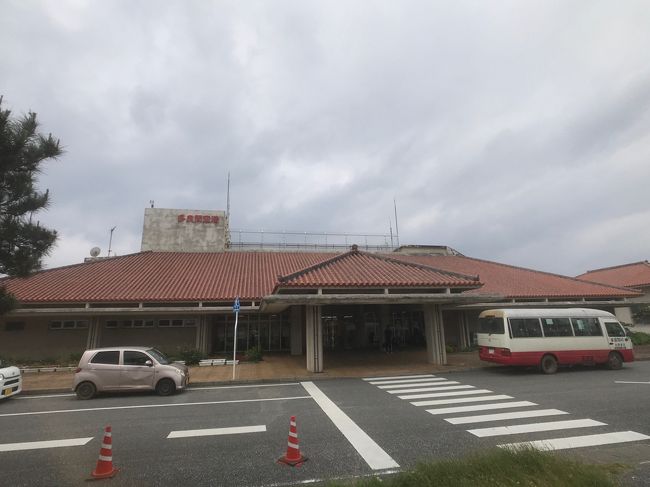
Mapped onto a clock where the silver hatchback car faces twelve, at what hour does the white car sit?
The white car is roughly at 7 o'clock from the silver hatchback car.

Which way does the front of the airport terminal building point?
toward the camera

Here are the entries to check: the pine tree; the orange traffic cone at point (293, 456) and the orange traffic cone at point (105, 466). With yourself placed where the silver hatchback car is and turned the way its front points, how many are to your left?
0

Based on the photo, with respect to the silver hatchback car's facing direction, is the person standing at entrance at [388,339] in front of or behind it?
in front

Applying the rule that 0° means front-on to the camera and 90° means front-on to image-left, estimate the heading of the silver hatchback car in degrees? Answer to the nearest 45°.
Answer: approximately 270°

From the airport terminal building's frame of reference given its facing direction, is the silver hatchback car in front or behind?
in front

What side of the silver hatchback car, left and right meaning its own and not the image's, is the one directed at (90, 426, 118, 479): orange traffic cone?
right

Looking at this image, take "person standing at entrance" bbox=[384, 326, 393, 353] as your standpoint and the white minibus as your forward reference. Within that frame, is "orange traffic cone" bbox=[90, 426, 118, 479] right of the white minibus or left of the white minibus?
right

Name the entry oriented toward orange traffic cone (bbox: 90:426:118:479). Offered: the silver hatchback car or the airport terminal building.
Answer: the airport terminal building

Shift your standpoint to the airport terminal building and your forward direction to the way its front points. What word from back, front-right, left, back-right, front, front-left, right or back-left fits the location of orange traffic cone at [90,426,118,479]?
front

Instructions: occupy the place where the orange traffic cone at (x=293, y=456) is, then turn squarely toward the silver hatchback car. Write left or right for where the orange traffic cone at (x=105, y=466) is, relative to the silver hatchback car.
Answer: left

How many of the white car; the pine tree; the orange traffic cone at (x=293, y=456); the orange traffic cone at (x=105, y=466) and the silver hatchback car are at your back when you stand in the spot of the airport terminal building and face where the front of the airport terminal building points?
0
